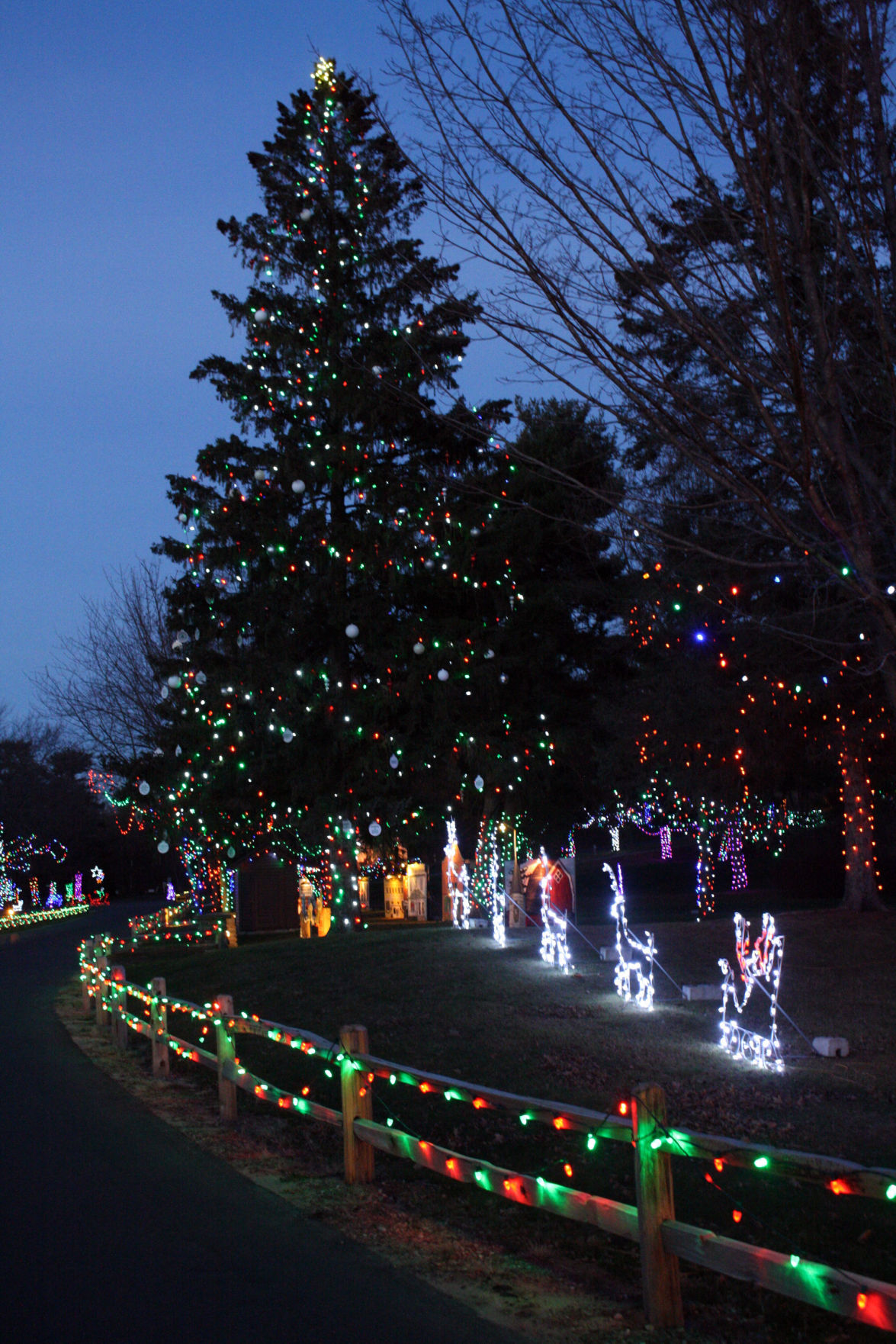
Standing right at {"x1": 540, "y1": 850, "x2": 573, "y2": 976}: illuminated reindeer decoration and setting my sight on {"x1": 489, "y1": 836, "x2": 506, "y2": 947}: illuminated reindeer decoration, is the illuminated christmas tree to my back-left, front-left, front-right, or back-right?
front-left

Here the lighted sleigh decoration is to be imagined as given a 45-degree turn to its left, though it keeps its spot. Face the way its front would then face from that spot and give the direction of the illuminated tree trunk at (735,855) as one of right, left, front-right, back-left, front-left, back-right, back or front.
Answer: right

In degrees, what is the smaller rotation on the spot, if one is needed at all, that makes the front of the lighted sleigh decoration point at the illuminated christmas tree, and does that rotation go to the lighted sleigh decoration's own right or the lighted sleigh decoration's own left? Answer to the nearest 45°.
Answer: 0° — it already faces it

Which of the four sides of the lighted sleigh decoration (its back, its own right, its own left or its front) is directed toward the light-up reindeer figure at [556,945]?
front

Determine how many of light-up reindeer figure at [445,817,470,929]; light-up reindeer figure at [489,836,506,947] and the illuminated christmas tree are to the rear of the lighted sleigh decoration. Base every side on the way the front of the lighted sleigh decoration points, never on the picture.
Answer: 0

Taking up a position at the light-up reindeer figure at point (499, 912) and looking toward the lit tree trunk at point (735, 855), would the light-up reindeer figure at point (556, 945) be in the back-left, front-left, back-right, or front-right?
back-right

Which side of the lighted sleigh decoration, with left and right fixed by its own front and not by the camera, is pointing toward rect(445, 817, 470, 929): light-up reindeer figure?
front

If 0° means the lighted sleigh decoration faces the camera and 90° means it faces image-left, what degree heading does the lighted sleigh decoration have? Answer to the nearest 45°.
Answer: approximately 135°
